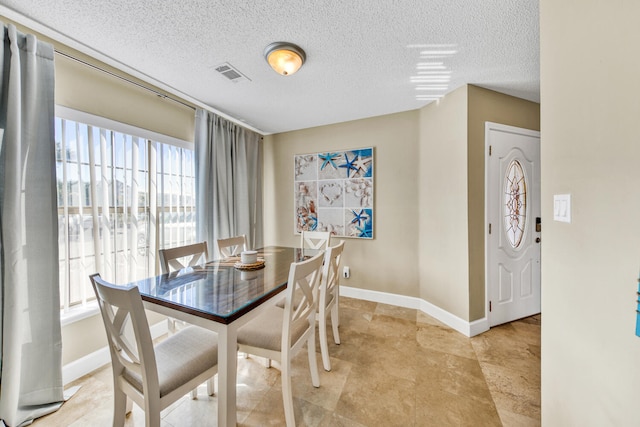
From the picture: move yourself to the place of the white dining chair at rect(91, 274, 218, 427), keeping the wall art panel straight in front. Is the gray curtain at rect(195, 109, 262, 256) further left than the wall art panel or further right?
left

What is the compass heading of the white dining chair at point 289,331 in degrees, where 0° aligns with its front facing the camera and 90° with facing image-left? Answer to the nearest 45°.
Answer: approximately 135°

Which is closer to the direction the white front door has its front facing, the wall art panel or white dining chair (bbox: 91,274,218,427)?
the white dining chair

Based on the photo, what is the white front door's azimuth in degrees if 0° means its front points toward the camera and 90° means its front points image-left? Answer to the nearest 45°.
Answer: approximately 315°

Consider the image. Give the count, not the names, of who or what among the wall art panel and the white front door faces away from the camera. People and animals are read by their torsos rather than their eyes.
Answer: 0

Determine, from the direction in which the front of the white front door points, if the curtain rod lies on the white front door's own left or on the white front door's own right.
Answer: on the white front door's own right

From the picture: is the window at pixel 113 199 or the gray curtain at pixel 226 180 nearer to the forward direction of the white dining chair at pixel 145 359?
the gray curtain

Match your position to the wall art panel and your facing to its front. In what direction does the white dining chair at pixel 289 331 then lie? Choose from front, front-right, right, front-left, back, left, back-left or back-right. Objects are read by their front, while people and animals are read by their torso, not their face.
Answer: front-left

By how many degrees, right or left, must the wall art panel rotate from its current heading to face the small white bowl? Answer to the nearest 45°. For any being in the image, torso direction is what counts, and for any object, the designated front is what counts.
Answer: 0° — it already faces it

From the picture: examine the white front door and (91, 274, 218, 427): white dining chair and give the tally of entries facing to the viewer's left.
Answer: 0

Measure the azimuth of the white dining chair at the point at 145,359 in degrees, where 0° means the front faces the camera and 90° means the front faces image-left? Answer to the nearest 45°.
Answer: approximately 225°
